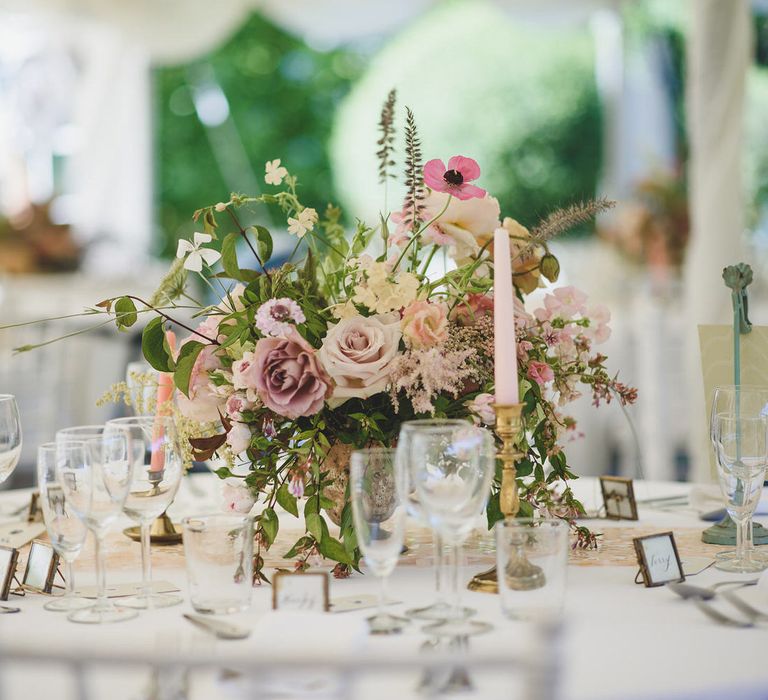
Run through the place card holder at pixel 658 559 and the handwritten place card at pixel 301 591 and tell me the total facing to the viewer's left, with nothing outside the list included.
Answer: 0

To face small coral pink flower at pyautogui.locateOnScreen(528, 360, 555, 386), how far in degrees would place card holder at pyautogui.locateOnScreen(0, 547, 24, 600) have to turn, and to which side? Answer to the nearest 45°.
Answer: approximately 135° to its left

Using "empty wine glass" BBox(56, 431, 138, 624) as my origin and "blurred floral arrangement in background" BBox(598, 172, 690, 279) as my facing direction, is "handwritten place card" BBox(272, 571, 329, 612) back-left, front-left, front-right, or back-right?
front-right

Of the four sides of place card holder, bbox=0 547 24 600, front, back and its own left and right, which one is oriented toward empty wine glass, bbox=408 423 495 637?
left

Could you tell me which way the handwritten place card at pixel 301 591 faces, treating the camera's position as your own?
facing the viewer

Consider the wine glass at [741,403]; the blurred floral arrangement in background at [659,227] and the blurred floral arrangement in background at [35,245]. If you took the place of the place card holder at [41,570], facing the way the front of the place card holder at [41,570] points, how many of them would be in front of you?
0

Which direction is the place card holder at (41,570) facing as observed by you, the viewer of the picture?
facing the viewer and to the left of the viewer

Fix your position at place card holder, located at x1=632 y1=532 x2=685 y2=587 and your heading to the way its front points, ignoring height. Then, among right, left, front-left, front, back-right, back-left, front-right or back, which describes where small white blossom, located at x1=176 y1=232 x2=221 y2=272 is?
back-right

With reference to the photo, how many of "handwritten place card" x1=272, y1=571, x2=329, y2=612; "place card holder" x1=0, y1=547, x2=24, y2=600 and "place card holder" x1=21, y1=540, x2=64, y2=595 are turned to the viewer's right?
0

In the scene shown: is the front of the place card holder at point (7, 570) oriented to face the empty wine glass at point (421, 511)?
no

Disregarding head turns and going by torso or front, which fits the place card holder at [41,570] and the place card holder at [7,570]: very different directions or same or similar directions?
same or similar directions
